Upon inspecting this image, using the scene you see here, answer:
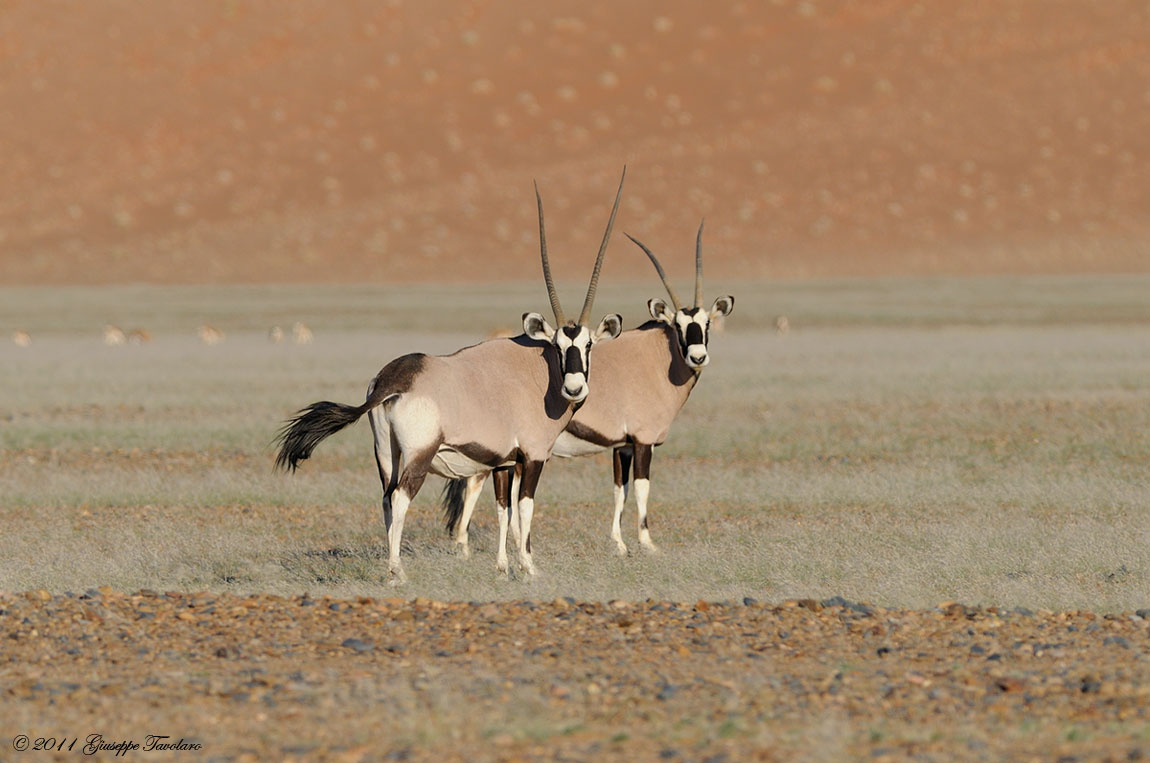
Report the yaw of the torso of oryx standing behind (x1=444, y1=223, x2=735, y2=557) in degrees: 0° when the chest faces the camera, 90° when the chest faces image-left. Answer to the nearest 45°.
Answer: approximately 270°

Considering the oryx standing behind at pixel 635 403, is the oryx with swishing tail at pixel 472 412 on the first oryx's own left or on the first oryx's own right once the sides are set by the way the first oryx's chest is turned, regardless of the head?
on the first oryx's own right
